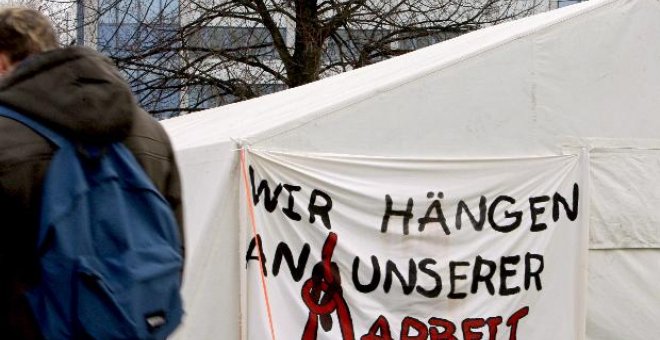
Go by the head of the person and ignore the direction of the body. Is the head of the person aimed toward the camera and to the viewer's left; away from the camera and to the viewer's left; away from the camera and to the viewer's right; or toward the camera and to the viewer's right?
away from the camera and to the viewer's left

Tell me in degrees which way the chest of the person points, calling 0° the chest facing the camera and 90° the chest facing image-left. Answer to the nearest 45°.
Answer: approximately 135°

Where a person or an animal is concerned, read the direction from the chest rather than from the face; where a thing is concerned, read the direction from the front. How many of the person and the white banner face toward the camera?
1

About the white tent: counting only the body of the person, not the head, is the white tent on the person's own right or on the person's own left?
on the person's own right

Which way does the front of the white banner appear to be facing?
toward the camera

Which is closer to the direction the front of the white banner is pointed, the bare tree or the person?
the person

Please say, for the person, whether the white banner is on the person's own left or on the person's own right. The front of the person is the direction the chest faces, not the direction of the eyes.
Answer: on the person's own right
